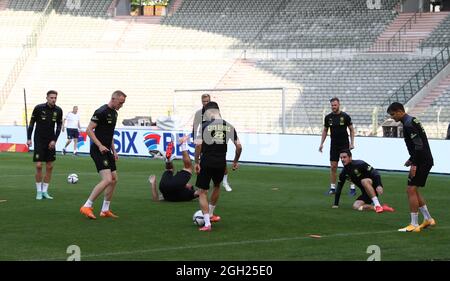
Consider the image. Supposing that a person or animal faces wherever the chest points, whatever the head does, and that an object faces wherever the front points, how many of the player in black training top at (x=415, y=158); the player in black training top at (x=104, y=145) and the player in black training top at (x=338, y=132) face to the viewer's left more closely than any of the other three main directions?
1

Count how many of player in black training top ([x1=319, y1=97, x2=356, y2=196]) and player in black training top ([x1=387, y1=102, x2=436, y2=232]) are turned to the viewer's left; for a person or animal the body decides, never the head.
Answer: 1

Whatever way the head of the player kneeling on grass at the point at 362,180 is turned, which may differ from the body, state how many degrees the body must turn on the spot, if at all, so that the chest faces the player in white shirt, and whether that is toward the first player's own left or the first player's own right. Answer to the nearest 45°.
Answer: approximately 90° to the first player's own right

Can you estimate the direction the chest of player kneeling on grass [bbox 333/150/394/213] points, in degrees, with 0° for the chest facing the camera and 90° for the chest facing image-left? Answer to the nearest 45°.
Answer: approximately 45°

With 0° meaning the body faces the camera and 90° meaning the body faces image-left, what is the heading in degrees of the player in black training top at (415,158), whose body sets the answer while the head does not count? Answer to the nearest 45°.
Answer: approximately 90°

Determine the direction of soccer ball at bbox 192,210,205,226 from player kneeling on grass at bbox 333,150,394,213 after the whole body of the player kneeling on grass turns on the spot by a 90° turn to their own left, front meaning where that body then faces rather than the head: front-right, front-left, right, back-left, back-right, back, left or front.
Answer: right

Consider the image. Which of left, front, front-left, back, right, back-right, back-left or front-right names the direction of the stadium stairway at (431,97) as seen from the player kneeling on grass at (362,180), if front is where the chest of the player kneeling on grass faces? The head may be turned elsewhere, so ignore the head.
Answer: back-right

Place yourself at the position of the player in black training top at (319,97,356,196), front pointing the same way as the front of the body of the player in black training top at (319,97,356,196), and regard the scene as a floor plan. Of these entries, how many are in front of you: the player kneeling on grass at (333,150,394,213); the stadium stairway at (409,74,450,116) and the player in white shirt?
1

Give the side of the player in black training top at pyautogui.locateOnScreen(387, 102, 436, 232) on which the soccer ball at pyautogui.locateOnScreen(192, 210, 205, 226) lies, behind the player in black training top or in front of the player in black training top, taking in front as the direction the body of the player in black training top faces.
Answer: in front
